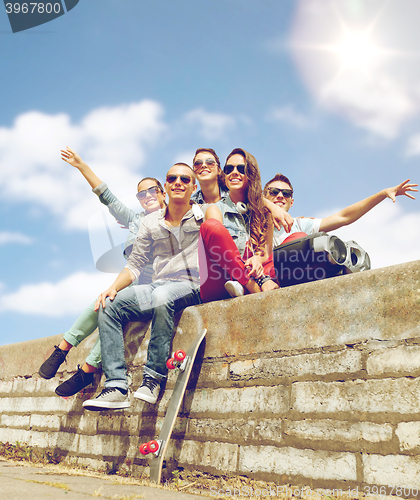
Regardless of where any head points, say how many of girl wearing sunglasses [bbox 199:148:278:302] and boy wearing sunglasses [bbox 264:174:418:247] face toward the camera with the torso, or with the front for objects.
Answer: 2

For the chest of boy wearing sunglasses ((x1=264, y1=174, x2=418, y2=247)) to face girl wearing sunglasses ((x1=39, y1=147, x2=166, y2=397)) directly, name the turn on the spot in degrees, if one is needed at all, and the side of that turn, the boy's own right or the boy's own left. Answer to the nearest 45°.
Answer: approximately 90° to the boy's own right

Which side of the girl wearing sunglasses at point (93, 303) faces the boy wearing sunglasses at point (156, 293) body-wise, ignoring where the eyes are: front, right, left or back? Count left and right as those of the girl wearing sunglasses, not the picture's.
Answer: left

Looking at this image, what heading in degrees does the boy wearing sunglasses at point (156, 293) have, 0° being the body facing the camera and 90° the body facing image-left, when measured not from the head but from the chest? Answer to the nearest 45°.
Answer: approximately 45°

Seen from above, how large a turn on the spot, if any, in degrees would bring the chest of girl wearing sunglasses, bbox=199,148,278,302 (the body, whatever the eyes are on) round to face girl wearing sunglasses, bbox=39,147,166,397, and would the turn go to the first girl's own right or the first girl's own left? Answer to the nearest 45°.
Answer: approximately 135° to the first girl's own right

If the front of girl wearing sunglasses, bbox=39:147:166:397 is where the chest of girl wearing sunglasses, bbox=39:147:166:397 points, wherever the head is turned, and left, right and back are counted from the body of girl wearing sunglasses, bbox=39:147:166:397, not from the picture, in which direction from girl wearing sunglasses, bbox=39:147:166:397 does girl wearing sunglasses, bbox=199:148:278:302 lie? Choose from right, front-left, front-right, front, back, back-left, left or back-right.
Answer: left

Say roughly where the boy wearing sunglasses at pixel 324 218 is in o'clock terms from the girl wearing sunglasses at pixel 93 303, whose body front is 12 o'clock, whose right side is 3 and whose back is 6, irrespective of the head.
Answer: The boy wearing sunglasses is roughly at 8 o'clock from the girl wearing sunglasses.

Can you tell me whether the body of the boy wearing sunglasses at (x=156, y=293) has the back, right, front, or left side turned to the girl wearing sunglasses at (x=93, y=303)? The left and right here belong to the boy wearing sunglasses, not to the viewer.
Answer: right

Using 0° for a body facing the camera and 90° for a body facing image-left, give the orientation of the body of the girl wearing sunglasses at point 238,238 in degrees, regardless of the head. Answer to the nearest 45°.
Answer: approximately 0°
